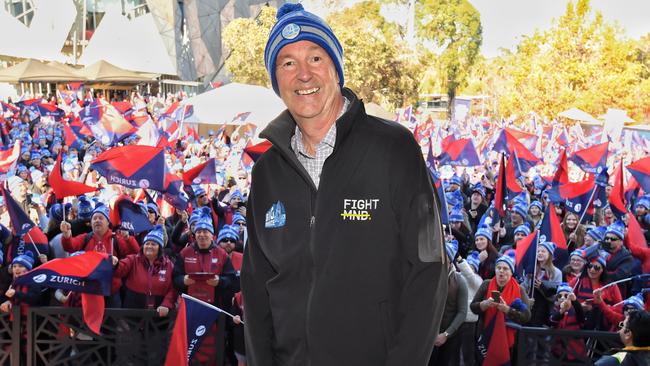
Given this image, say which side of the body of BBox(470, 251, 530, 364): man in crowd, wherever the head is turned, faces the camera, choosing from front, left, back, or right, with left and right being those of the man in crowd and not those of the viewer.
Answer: front

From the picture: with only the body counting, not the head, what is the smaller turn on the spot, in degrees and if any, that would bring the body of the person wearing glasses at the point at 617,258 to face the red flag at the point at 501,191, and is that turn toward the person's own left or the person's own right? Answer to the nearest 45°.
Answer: approximately 90° to the person's own right

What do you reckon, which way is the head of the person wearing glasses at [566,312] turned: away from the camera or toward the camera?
toward the camera

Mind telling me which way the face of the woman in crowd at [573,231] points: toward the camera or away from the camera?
toward the camera

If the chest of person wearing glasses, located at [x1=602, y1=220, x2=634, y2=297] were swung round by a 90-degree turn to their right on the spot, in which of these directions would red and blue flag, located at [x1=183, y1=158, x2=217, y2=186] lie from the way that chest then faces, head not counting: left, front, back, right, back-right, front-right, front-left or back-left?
front-left

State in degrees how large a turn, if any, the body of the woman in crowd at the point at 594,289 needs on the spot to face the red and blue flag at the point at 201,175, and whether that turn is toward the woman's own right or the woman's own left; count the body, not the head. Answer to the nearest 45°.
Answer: approximately 45° to the woman's own right

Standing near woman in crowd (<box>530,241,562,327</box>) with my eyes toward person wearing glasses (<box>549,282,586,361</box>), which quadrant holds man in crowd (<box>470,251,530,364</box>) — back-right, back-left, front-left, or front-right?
front-right

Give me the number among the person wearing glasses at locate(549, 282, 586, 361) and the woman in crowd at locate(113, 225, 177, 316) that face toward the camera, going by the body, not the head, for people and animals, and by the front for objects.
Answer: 2

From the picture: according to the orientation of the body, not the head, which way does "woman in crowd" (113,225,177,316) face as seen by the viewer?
toward the camera

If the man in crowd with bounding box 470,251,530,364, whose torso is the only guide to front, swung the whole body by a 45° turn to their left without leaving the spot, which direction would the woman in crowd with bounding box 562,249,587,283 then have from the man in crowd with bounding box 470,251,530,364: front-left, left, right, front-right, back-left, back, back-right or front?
left

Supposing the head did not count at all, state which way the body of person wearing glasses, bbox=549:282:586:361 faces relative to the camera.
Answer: toward the camera

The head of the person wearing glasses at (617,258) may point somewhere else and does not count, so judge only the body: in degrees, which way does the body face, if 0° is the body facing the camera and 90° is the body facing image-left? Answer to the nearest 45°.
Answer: approximately 45°

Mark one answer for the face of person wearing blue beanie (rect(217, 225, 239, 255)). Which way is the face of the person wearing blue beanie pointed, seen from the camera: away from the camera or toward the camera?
toward the camera

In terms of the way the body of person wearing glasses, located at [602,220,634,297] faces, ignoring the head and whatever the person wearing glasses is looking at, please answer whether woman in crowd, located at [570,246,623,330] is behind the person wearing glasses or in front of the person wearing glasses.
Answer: in front

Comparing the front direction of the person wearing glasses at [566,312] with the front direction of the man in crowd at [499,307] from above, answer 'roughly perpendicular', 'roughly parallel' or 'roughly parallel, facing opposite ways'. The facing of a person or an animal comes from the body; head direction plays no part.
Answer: roughly parallel

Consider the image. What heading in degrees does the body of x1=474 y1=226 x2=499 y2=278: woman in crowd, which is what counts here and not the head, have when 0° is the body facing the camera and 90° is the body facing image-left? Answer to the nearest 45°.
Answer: approximately 45°
